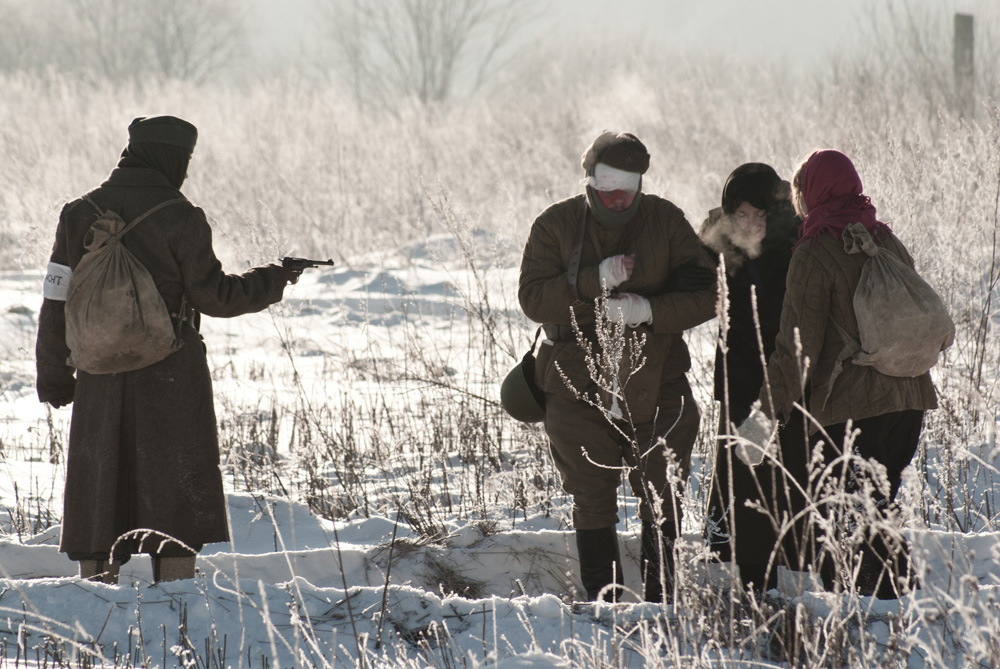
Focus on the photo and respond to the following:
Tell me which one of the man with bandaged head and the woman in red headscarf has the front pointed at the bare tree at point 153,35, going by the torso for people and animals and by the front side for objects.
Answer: the woman in red headscarf

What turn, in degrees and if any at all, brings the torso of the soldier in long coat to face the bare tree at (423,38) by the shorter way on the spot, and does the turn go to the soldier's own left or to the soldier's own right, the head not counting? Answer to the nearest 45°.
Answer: approximately 45° to the soldier's own left

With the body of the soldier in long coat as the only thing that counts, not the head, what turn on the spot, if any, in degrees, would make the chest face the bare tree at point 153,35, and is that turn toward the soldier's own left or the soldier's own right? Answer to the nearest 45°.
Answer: approximately 45° to the soldier's own left

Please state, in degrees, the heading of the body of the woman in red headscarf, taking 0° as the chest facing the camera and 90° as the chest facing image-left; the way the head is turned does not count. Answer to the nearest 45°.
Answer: approximately 135°

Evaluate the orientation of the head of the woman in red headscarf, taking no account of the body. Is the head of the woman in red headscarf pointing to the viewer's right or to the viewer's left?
to the viewer's left

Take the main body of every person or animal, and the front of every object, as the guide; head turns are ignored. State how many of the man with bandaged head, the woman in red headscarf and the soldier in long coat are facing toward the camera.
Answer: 1

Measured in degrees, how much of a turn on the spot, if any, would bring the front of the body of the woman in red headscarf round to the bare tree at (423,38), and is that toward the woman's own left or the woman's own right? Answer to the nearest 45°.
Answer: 0° — they already face it

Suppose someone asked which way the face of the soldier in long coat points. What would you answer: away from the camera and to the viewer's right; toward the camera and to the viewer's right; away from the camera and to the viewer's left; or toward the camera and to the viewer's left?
away from the camera and to the viewer's right

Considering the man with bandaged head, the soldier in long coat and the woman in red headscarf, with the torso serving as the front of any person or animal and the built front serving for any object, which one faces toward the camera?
the man with bandaged head

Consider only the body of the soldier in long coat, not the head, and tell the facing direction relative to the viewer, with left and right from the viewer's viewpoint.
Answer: facing away from the viewer and to the right of the viewer

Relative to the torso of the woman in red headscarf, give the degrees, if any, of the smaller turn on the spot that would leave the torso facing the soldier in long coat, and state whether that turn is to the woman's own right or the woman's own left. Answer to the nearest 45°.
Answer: approximately 45° to the woman's own left
